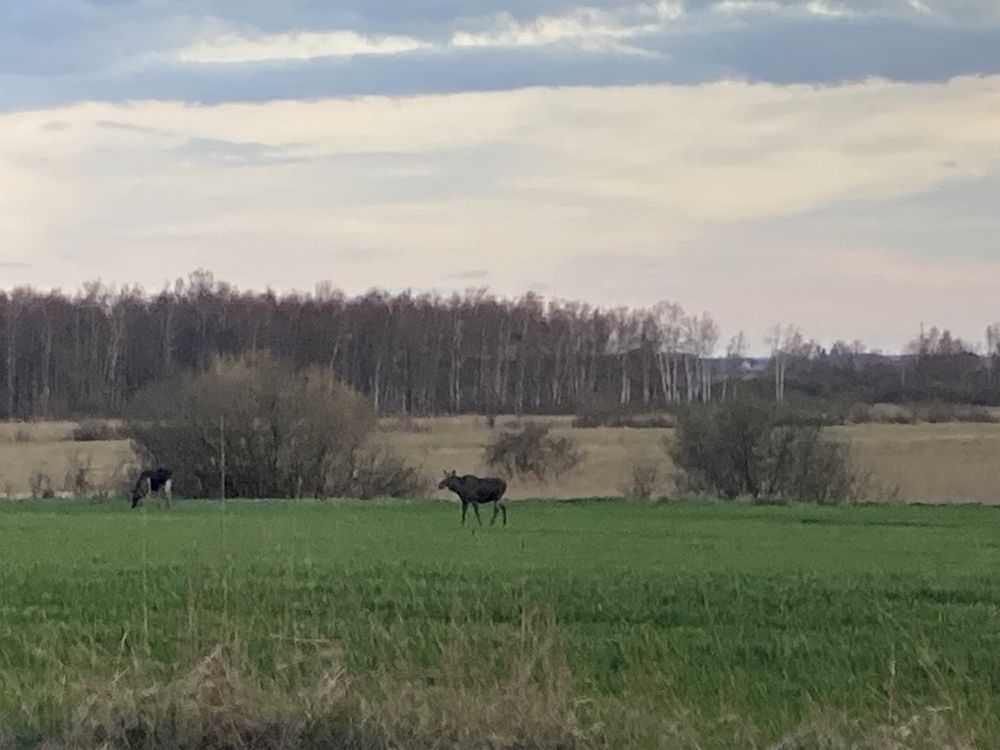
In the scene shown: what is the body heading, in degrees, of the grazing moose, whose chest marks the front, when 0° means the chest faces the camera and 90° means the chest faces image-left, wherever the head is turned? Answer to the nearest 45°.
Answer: approximately 90°
